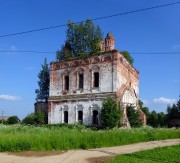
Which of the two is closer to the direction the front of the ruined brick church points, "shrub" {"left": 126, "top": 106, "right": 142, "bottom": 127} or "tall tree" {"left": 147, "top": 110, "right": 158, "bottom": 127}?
the shrub
